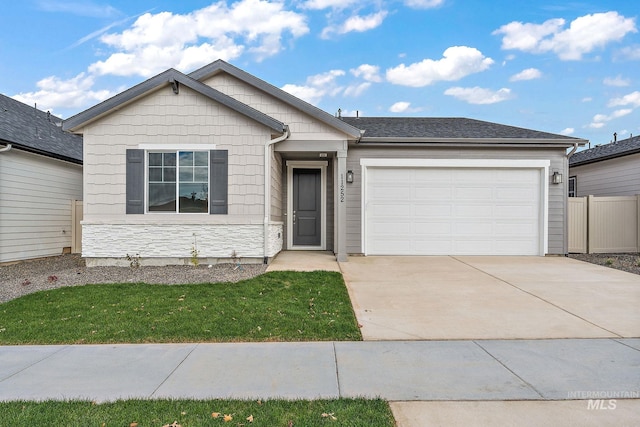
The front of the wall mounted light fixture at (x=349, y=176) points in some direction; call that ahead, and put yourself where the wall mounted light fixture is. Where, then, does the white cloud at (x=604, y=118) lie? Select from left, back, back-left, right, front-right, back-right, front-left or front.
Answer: back-left

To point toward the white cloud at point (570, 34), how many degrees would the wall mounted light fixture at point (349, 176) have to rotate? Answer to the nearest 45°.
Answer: approximately 135° to its left

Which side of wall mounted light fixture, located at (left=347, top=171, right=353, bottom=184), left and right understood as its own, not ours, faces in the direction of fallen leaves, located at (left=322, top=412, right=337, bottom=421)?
front

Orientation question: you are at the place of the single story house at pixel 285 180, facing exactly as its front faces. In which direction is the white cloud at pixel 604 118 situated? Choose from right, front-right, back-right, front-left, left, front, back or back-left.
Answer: back-left

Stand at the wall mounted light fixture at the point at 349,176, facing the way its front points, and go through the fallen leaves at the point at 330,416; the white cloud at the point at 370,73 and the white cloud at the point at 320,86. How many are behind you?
2

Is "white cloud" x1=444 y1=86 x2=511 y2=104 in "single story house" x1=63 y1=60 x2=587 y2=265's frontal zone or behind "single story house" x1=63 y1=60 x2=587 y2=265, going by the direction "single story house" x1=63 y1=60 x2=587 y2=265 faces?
behind

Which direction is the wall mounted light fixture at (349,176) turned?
toward the camera

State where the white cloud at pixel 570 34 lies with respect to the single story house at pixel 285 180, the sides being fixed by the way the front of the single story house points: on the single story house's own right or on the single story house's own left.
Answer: on the single story house's own left

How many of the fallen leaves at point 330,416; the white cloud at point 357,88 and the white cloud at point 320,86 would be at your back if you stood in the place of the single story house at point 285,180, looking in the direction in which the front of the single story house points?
2

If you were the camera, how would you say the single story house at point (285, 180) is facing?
facing the viewer

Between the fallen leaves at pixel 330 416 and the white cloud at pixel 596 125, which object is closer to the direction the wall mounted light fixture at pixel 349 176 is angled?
the fallen leaves

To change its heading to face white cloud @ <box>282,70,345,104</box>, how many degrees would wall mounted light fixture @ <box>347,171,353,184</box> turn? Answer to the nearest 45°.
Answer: approximately 180°

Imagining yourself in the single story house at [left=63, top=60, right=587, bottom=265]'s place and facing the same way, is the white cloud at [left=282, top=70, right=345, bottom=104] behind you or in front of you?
behind
